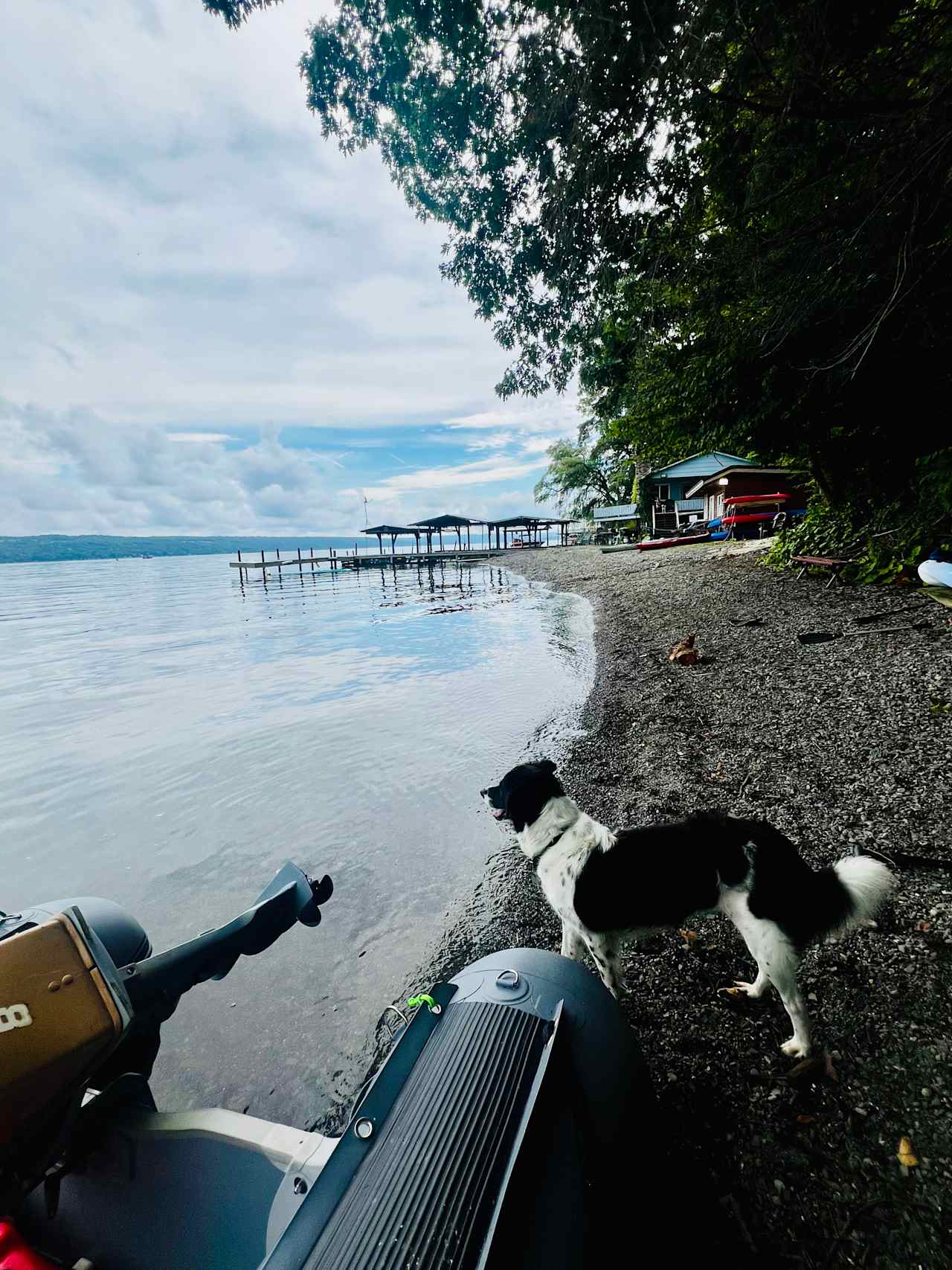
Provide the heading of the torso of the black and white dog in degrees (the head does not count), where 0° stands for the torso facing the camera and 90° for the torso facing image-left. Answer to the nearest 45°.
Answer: approximately 90°

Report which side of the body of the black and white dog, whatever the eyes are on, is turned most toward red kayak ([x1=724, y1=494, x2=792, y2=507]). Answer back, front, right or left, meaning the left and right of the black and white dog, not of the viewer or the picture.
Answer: right

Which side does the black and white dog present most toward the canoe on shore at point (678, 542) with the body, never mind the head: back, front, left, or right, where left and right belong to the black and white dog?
right

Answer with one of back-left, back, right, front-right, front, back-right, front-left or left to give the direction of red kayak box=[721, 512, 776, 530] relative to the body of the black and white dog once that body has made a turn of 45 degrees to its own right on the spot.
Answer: front-right
